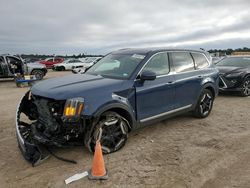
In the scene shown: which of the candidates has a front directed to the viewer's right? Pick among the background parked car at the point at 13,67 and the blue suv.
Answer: the background parked car

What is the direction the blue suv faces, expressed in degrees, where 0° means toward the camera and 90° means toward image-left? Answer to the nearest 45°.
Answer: approximately 45°

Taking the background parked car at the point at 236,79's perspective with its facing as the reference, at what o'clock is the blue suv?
The blue suv is roughly at 11 o'clock from the background parked car.

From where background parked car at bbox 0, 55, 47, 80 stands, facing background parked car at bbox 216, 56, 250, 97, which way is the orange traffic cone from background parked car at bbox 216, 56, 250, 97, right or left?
right

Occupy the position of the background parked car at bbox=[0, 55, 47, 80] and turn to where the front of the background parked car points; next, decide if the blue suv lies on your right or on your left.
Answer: on your right

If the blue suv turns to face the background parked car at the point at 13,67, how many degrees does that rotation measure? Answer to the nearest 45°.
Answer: approximately 90° to its right

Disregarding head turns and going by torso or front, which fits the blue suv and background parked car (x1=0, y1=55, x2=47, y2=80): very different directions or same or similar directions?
very different directions

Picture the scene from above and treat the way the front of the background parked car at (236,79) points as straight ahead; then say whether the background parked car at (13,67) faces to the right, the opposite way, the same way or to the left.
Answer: the opposite way

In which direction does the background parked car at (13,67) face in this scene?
to the viewer's right

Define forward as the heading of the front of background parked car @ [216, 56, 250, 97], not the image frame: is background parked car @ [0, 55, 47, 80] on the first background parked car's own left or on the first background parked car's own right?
on the first background parked car's own right

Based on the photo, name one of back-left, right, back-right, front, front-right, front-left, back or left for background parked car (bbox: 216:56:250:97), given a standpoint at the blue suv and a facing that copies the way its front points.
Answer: back
